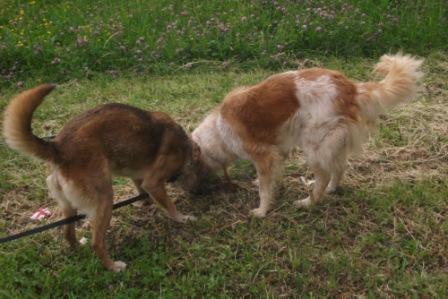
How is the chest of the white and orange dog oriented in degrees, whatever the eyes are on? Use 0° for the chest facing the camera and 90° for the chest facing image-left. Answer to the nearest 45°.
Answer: approximately 90°

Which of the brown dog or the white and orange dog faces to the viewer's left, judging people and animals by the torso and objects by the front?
the white and orange dog

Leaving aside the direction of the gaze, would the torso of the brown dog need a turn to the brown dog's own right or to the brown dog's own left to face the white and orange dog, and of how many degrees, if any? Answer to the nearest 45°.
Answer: approximately 45° to the brown dog's own right

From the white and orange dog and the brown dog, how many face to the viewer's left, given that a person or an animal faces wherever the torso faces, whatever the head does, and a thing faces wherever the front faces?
1

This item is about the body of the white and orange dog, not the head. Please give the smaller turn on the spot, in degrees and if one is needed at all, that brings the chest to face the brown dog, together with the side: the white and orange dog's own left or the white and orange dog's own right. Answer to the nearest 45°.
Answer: approximately 45° to the white and orange dog's own left

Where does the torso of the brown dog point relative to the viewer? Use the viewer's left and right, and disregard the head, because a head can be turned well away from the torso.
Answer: facing away from the viewer and to the right of the viewer
